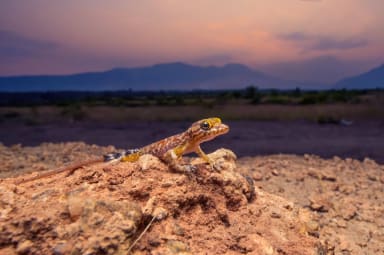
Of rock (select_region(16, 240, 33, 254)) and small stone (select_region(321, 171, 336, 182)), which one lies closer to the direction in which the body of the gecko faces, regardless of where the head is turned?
the small stone

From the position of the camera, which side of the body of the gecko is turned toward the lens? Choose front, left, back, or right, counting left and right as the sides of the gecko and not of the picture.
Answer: right

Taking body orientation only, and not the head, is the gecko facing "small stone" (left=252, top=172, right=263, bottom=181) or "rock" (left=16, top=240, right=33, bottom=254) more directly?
the small stone

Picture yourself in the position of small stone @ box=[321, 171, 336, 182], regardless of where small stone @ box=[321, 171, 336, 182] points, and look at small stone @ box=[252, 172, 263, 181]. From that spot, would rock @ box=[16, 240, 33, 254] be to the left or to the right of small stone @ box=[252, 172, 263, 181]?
left

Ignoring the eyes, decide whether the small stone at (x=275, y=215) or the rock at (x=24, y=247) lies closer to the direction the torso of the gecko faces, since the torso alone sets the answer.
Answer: the small stone

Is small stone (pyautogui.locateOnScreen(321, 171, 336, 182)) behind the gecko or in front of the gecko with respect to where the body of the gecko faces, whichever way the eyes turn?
in front

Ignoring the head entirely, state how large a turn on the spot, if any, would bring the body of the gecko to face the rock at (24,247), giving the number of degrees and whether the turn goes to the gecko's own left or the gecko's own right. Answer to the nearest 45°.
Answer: approximately 135° to the gecko's own right

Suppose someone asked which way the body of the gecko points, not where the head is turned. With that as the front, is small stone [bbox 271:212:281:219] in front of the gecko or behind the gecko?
in front
